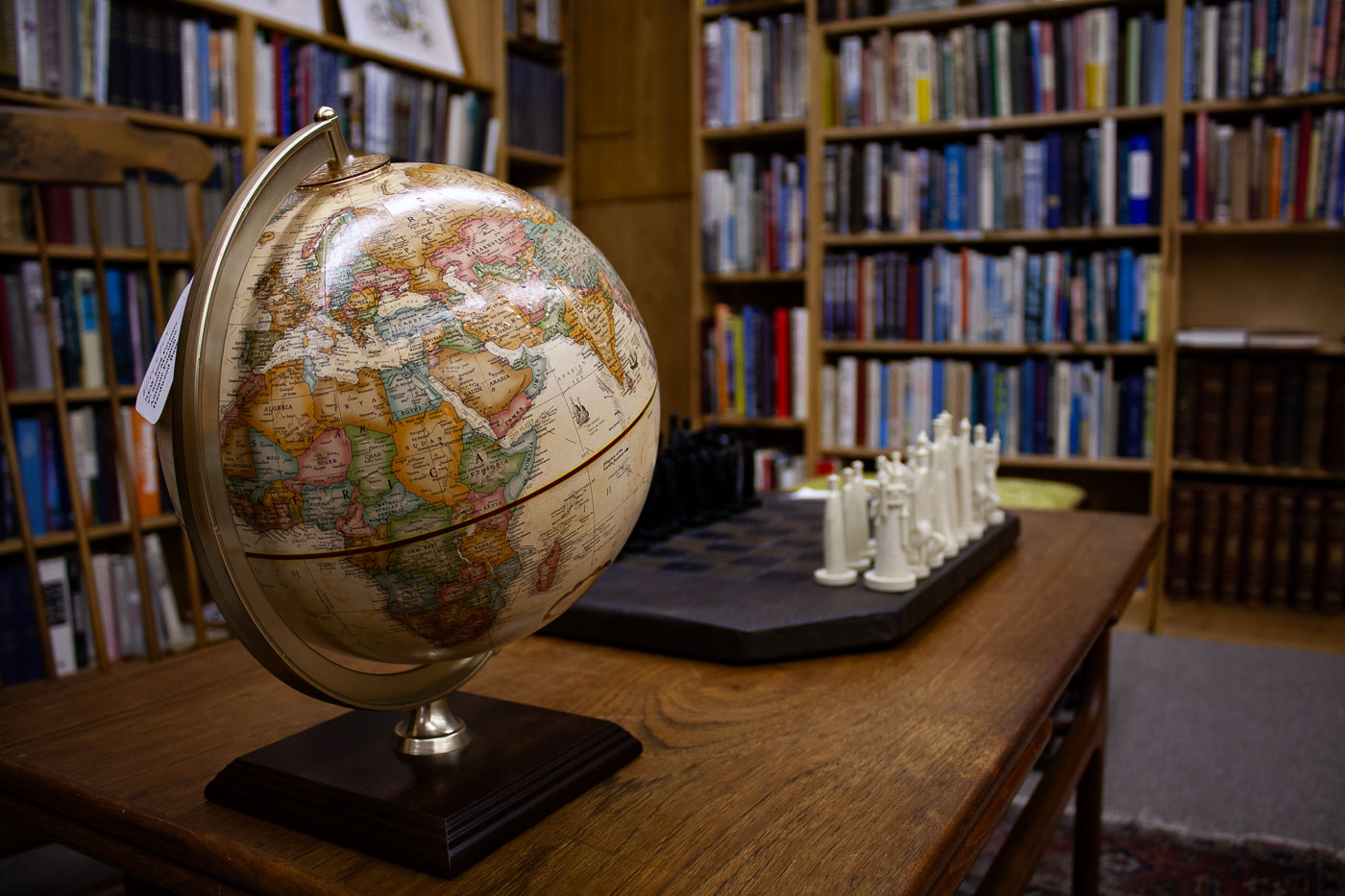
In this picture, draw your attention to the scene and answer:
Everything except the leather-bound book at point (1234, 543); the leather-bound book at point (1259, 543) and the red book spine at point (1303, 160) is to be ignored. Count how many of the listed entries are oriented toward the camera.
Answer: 3

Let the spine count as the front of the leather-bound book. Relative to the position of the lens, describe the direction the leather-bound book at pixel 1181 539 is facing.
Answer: facing the viewer

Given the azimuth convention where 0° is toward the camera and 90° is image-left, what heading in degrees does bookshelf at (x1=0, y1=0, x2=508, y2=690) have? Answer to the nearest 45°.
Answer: approximately 315°

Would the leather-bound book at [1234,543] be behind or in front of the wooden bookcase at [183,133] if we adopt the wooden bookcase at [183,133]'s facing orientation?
in front

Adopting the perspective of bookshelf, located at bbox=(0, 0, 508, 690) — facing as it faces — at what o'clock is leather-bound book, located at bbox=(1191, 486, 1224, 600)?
The leather-bound book is roughly at 11 o'clock from the bookshelf.

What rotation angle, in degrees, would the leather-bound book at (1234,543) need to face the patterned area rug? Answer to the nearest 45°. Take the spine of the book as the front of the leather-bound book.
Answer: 0° — it already faces it

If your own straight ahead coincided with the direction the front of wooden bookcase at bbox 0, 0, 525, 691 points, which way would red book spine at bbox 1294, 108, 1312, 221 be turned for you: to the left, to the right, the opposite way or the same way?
to the right

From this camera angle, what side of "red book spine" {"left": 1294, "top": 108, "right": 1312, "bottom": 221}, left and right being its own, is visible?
front

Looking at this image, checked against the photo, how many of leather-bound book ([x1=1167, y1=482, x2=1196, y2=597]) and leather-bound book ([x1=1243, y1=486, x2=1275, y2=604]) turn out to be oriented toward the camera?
2

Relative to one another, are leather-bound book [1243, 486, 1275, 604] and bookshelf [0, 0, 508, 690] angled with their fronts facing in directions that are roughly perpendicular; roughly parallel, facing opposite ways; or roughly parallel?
roughly perpendicular

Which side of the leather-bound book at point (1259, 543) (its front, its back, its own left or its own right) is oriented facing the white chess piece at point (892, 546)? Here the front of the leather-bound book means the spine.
front
